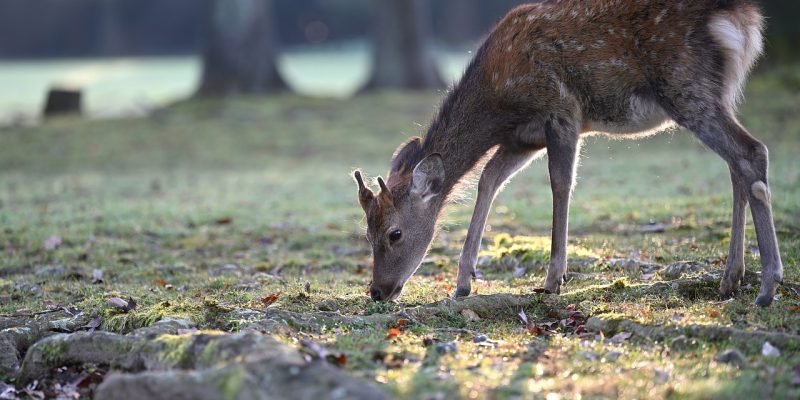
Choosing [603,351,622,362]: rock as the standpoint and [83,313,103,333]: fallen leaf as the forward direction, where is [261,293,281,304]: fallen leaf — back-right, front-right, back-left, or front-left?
front-right

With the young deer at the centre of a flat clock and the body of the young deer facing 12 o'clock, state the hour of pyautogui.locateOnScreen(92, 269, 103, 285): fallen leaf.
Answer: The fallen leaf is roughly at 12 o'clock from the young deer.

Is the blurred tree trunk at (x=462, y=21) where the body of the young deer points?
no

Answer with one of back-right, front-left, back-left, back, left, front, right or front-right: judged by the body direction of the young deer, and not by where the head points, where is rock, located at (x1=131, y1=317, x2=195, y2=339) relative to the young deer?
front-left

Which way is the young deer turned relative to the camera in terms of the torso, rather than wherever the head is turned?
to the viewer's left

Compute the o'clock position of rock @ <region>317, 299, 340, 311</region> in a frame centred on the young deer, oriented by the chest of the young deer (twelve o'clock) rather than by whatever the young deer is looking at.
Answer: The rock is roughly at 11 o'clock from the young deer.

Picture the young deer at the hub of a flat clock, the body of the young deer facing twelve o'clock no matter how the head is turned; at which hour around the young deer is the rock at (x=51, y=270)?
The rock is roughly at 12 o'clock from the young deer.

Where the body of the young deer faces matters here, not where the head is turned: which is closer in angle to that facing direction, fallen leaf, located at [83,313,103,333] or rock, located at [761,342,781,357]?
the fallen leaf

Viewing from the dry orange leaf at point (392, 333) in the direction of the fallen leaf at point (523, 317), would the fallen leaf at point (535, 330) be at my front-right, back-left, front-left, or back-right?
front-right

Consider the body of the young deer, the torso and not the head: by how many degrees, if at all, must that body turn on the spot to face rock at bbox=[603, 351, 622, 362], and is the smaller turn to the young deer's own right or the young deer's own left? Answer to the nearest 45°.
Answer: approximately 90° to the young deer's own left

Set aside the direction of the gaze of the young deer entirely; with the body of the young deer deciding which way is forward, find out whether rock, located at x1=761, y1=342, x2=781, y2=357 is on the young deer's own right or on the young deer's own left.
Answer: on the young deer's own left

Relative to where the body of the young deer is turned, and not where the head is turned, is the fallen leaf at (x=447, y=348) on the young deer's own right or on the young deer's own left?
on the young deer's own left

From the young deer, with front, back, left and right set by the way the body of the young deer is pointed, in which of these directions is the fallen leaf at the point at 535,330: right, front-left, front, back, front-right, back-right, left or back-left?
left

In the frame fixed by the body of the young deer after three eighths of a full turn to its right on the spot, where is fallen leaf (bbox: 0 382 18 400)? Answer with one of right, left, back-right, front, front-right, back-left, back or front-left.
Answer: back

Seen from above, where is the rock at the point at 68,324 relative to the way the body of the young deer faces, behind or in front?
in front

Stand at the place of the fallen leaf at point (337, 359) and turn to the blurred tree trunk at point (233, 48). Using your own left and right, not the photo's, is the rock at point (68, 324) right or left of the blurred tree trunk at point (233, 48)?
left

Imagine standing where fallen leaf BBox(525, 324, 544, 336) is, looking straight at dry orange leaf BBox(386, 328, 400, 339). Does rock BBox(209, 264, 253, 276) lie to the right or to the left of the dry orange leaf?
right

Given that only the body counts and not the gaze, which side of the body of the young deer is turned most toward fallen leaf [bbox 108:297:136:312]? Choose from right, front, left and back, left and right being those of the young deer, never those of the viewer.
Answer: front
